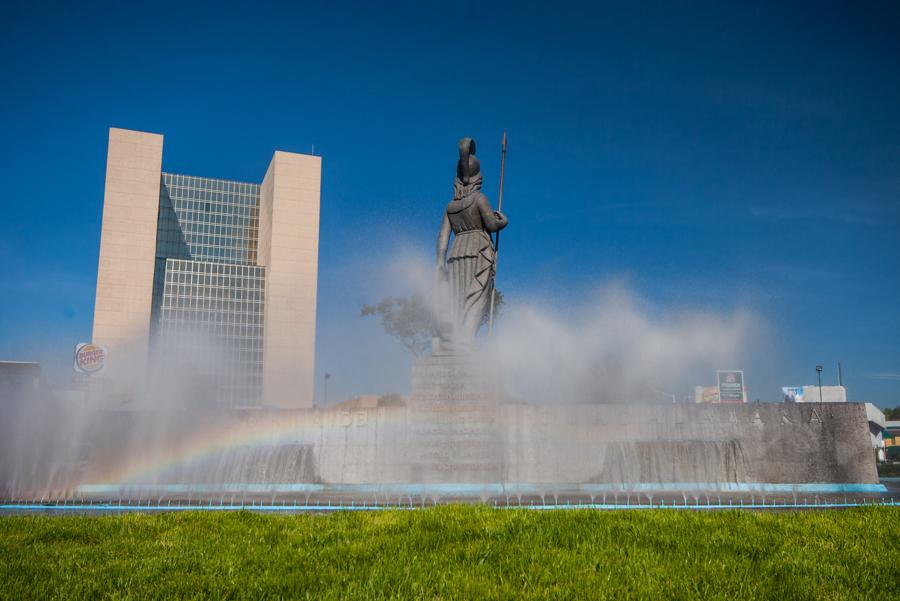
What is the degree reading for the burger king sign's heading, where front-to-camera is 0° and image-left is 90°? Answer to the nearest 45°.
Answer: approximately 0°

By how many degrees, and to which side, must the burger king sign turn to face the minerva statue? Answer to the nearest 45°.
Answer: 0° — it already faces it

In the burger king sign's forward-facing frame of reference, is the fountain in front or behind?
in front
